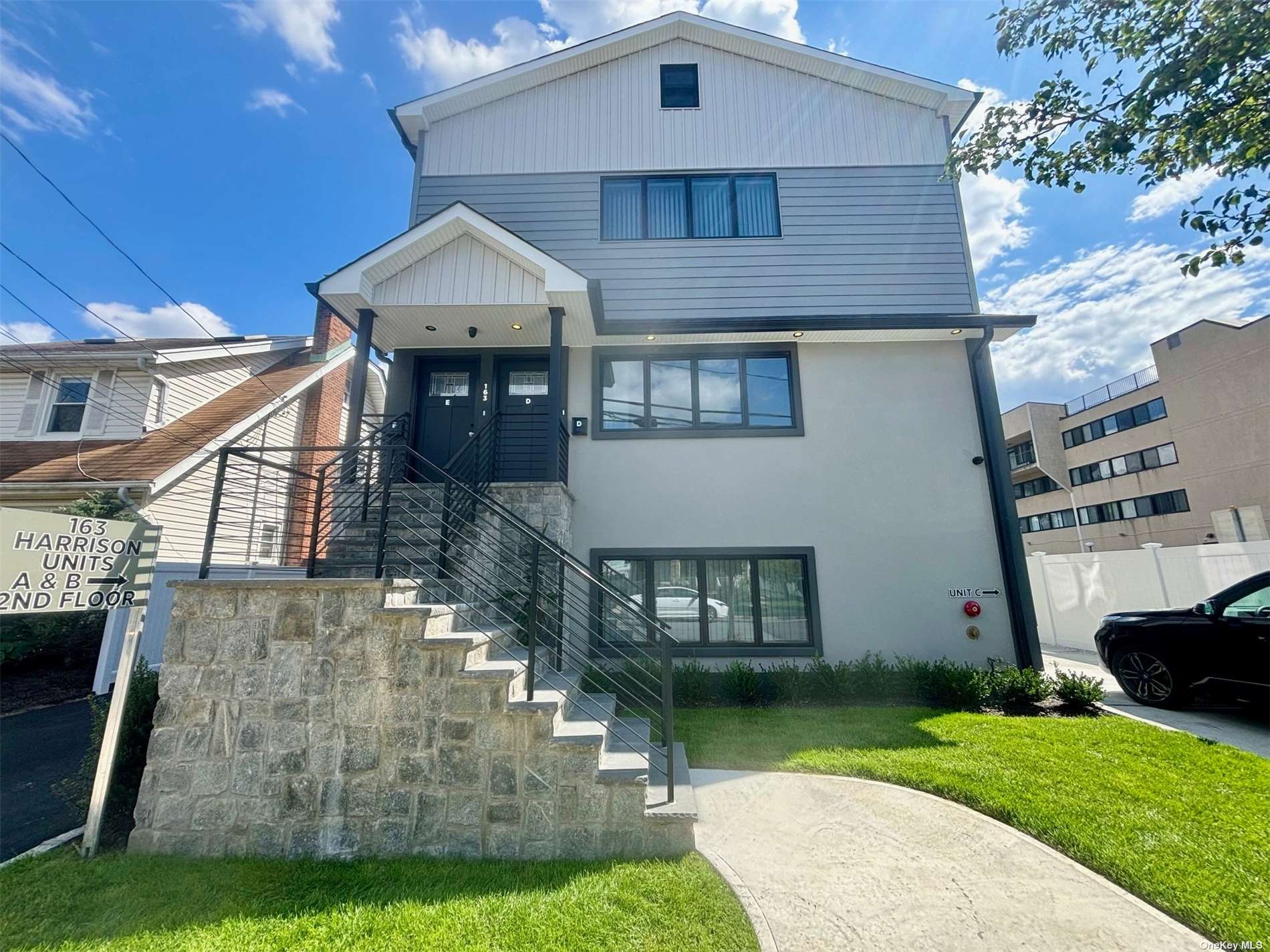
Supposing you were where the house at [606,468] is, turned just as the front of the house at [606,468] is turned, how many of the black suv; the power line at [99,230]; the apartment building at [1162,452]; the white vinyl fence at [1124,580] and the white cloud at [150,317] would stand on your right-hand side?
2

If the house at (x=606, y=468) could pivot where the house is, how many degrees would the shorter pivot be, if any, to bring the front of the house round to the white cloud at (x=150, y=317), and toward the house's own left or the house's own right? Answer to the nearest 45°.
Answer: approximately 90° to the house's own right

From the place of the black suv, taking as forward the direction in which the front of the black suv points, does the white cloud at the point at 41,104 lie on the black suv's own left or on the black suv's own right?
on the black suv's own left

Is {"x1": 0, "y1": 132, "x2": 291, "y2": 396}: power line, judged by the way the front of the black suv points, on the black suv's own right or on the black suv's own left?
on the black suv's own left

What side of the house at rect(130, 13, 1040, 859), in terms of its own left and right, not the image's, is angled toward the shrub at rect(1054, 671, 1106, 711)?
left

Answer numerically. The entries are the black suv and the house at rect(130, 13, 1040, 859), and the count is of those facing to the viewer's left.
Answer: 1

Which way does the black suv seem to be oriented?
to the viewer's left

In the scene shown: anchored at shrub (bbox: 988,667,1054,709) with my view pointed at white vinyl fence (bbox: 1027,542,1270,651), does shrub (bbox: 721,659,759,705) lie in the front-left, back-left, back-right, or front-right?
back-left

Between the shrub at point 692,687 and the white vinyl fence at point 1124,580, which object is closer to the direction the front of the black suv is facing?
the shrub

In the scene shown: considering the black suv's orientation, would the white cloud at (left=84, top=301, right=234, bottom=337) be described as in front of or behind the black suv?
in front
